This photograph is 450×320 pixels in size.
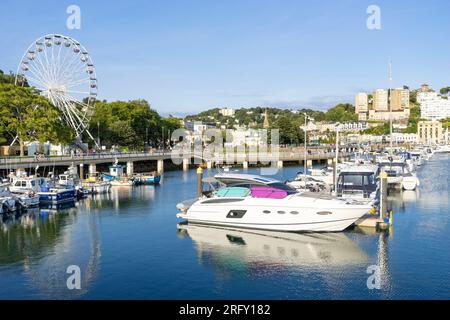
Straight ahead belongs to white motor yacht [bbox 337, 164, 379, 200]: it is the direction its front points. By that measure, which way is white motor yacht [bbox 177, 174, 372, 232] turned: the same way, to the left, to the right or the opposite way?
to the right
